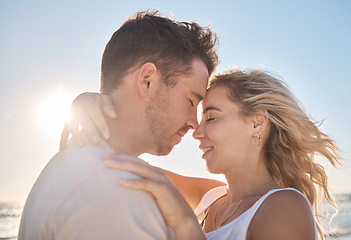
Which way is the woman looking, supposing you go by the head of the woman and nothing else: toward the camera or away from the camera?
toward the camera

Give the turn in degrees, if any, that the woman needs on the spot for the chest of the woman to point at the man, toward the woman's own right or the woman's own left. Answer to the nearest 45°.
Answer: approximately 45° to the woman's own left

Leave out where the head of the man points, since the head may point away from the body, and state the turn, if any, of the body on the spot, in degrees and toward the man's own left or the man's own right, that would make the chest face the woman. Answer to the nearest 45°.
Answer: approximately 45° to the man's own left

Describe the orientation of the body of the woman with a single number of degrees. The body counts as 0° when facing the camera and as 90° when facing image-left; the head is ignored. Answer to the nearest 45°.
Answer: approximately 90°

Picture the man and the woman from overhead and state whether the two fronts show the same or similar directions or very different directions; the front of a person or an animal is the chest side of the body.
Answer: very different directions

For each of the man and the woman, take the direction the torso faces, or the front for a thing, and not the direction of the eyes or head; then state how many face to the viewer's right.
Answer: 1

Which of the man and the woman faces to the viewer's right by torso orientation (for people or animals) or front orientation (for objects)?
the man

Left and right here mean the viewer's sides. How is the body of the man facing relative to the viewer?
facing to the right of the viewer
